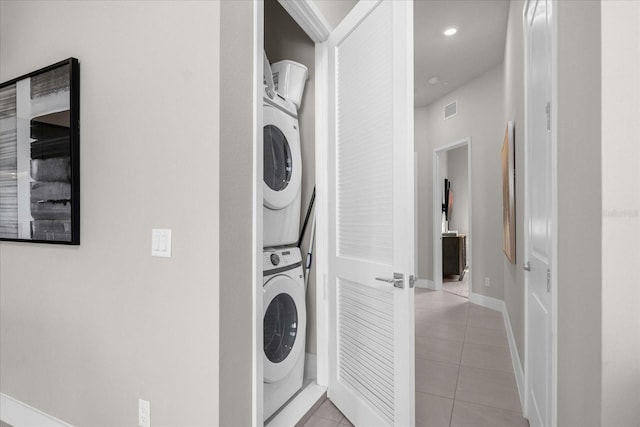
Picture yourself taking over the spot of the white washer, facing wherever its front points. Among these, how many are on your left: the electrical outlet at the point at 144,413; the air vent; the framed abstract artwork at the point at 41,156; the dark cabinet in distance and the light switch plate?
2

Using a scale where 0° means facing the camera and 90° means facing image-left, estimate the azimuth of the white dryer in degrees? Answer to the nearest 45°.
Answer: approximately 315°

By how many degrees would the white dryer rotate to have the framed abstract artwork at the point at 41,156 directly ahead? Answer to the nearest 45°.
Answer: approximately 135° to its right

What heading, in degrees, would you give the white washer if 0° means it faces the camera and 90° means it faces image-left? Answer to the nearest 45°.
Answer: approximately 315°

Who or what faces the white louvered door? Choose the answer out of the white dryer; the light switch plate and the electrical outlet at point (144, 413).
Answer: the white dryer

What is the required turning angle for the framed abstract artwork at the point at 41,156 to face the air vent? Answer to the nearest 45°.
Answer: approximately 135° to its left

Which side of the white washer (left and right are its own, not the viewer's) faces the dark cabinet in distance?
left

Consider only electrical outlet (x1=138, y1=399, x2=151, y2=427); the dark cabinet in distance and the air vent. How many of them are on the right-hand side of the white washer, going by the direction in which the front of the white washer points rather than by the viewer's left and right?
1

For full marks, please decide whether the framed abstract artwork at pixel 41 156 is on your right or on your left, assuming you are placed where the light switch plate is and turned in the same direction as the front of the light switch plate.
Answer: on your right
